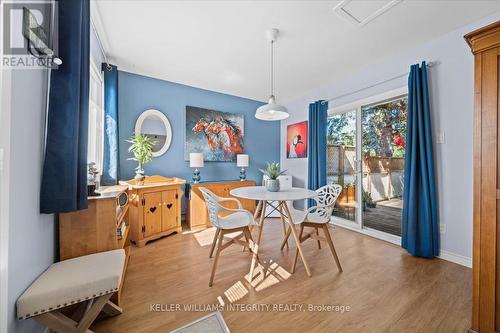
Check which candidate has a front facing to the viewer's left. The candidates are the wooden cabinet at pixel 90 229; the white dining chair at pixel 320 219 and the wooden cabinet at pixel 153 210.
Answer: the white dining chair

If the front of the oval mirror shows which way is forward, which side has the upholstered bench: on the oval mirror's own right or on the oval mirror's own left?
on the oval mirror's own right

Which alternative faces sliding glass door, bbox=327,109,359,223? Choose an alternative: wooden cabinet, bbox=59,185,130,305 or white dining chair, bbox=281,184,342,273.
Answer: the wooden cabinet

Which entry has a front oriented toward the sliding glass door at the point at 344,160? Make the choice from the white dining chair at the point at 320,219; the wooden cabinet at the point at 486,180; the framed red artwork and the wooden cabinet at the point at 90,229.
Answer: the wooden cabinet at the point at 90,229

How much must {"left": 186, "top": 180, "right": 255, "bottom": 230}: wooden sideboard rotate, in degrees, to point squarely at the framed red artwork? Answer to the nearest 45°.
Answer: approximately 45° to its left

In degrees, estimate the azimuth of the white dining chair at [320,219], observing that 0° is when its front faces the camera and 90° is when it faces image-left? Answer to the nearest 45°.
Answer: approximately 90°

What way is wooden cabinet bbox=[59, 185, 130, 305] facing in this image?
to the viewer's right

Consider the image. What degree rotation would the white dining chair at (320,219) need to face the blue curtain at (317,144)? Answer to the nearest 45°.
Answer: approximately 90° to its right

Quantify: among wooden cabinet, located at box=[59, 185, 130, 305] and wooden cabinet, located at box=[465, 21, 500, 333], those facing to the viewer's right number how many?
1

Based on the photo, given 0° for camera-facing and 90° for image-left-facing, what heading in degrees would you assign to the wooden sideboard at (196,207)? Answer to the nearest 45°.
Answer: approximately 315°

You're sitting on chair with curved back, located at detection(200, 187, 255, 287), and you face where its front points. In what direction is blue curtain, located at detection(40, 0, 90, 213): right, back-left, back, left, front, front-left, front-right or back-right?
back

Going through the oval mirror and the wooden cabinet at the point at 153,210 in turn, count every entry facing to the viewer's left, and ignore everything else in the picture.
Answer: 0

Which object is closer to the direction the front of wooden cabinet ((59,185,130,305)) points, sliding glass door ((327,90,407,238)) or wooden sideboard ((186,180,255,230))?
the sliding glass door

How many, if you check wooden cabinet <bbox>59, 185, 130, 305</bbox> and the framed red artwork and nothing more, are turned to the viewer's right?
1

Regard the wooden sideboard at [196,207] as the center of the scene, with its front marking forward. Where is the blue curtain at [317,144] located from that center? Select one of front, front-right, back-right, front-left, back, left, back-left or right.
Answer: front-left
